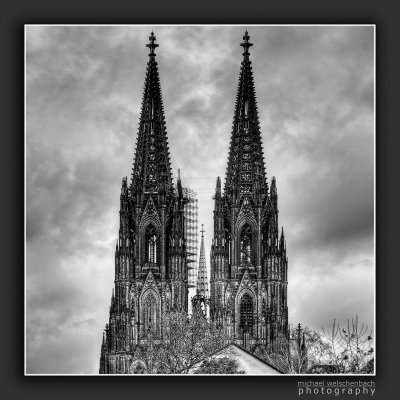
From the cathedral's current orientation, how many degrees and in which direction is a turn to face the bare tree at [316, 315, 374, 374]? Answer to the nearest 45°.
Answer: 0° — it already faces it

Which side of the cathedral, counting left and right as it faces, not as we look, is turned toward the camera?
front

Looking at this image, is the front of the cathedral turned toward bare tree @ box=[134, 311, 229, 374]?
yes
